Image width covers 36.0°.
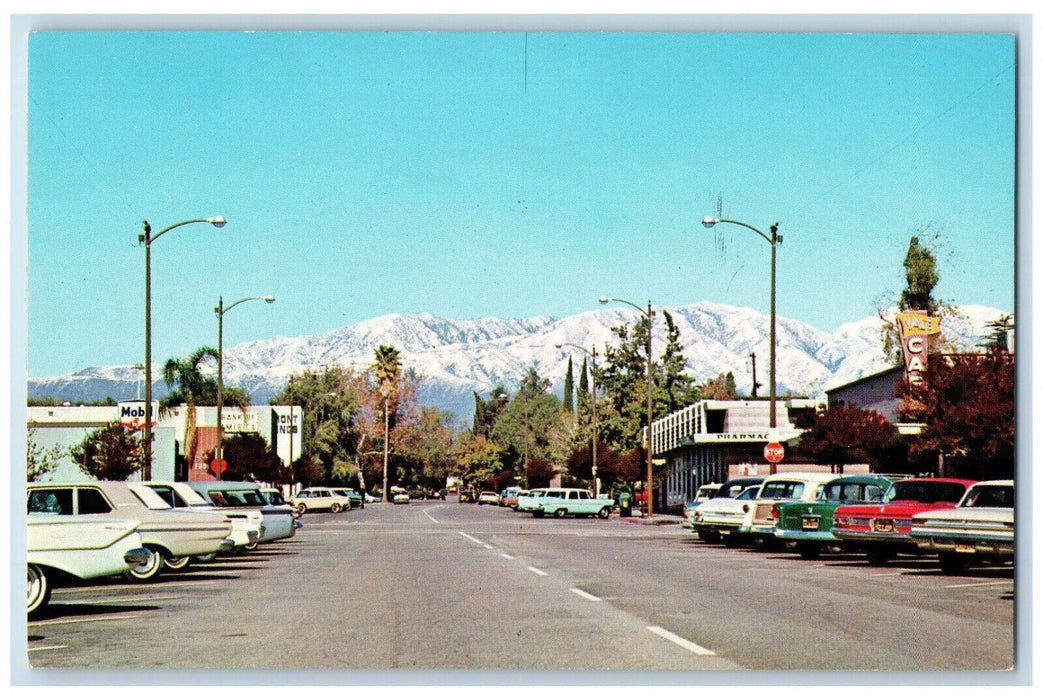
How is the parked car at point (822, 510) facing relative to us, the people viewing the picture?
facing away from the viewer and to the right of the viewer

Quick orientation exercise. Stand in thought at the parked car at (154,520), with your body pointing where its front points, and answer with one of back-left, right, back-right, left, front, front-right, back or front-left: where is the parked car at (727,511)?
back

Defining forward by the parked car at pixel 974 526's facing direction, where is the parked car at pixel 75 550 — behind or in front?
behind

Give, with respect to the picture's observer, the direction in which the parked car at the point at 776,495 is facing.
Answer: facing away from the viewer and to the right of the viewer

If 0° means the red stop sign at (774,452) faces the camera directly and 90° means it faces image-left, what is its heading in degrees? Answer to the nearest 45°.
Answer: approximately 0°

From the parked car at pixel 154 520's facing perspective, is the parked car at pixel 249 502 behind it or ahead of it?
behind
